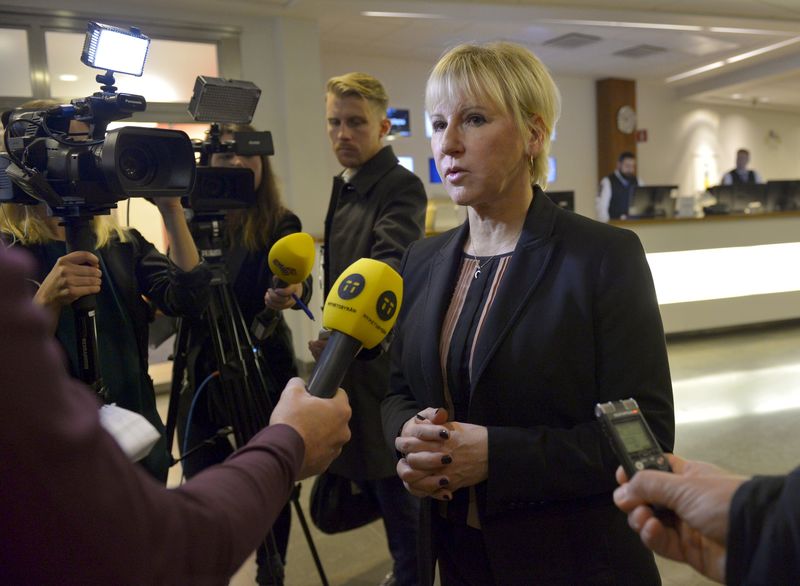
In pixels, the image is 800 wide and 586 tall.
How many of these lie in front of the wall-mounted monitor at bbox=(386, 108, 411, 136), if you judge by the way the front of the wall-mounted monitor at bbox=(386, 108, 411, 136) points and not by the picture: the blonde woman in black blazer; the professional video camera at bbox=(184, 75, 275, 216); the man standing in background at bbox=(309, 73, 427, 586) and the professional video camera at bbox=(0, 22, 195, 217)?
4

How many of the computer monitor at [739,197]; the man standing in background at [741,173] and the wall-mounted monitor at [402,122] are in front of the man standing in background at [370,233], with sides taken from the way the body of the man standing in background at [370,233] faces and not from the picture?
0

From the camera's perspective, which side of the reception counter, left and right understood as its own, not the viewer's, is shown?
front

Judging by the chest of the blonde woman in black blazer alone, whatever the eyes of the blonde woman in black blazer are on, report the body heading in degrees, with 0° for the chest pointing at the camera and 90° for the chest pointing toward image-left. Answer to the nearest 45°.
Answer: approximately 45°

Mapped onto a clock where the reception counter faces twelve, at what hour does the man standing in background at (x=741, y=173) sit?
The man standing in background is roughly at 6 o'clock from the reception counter.

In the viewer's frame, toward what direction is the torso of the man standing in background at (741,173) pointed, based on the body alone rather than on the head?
toward the camera

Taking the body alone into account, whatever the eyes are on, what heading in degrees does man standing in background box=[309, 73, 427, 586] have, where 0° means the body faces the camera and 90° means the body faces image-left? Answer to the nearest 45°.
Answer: approximately 45°

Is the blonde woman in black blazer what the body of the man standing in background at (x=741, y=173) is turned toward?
yes

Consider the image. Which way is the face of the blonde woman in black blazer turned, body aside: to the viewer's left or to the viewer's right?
to the viewer's left

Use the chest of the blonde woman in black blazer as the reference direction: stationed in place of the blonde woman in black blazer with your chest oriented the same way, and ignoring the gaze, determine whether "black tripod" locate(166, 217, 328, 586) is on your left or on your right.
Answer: on your right

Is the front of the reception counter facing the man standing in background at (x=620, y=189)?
no

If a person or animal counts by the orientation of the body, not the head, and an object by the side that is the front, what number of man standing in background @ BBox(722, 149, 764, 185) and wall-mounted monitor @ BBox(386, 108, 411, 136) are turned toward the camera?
2

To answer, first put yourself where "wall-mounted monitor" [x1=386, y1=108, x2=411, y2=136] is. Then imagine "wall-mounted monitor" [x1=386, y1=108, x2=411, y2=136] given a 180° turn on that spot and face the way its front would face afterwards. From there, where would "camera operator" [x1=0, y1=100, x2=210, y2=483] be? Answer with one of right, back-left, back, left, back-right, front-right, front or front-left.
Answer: back

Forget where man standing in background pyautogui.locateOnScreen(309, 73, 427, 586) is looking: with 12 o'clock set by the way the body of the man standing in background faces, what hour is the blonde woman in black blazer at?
The blonde woman in black blazer is roughly at 10 o'clock from the man standing in background.

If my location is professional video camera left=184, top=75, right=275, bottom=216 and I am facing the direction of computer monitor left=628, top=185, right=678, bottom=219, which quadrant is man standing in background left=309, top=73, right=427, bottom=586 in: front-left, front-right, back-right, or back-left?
front-right

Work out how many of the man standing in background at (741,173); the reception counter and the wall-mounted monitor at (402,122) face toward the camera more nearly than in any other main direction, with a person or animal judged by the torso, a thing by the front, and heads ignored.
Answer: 3

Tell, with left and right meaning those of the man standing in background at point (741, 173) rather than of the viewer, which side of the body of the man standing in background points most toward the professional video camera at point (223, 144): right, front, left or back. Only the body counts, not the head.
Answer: front

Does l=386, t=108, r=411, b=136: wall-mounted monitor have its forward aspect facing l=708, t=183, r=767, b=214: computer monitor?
no

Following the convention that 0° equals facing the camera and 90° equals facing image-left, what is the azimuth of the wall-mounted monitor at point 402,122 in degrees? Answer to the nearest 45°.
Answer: approximately 0°

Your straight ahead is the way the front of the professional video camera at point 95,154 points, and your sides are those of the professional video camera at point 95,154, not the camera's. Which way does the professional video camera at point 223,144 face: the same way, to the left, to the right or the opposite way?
the same way
